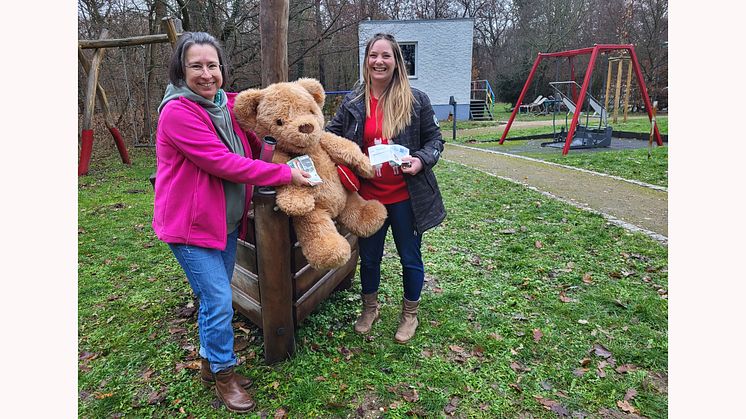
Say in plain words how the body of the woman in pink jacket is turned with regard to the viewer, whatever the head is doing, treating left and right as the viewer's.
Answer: facing the viewer and to the right of the viewer

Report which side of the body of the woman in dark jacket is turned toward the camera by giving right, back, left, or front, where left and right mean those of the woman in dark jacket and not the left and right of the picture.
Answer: front

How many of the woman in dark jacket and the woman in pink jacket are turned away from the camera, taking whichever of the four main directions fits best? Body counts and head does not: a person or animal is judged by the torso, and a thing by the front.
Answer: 0

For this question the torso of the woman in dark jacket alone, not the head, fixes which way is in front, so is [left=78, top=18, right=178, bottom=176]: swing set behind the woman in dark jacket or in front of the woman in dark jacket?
behind

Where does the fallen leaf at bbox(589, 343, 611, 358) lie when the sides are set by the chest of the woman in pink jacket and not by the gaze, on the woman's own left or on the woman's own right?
on the woman's own left
